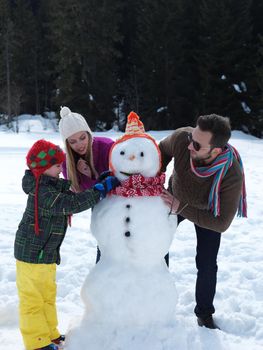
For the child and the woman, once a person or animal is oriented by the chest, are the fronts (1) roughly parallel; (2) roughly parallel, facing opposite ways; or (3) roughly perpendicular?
roughly perpendicular

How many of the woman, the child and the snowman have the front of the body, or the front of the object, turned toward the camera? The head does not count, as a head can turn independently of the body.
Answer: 2

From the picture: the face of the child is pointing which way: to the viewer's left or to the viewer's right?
to the viewer's right

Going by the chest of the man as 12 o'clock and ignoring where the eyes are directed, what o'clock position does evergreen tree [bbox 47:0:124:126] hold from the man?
The evergreen tree is roughly at 4 o'clock from the man.

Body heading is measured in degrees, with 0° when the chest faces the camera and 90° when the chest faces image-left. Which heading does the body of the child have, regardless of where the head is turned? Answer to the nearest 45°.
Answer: approximately 270°

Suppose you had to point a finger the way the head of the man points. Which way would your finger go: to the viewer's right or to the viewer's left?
to the viewer's left

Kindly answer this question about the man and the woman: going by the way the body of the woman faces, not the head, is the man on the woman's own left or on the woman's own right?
on the woman's own left

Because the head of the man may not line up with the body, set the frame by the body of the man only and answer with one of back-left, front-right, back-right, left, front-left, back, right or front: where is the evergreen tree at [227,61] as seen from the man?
back-right

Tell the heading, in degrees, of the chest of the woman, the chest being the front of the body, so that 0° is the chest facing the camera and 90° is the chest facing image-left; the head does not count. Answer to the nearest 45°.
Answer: approximately 0°

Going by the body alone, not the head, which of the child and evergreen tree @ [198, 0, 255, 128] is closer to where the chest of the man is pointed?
the child

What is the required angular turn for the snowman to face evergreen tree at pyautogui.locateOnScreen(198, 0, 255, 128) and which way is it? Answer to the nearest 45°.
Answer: approximately 180°
